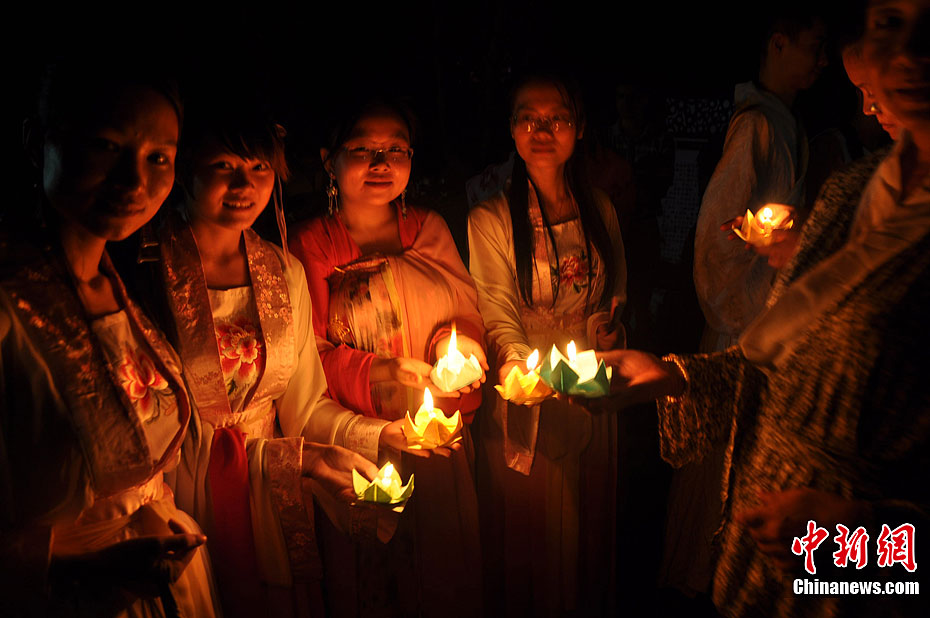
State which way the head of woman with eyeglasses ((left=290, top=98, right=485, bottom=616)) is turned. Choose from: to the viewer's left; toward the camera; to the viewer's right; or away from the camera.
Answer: toward the camera

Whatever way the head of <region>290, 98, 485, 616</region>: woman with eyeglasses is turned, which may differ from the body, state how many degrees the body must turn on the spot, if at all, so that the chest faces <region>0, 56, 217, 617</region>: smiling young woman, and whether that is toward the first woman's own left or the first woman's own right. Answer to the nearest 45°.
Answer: approximately 45° to the first woman's own right

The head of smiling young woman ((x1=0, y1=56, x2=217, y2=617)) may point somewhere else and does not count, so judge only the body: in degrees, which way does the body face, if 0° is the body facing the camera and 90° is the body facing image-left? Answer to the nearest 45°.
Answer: approximately 315°

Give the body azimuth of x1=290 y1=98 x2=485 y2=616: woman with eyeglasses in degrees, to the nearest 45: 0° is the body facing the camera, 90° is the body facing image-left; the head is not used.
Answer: approximately 0°

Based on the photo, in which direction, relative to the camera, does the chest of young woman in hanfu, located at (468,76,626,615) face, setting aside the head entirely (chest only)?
toward the camera

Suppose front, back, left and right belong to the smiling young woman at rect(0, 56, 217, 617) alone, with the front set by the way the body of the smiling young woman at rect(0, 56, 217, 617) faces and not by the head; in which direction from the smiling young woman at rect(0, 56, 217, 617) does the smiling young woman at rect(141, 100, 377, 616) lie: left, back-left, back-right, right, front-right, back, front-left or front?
left

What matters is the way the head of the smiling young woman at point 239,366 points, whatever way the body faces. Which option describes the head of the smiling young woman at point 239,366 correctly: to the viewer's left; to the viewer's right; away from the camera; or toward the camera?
toward the camera

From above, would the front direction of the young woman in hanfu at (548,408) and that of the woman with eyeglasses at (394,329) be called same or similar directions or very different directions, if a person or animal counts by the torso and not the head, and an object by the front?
same or similar directions

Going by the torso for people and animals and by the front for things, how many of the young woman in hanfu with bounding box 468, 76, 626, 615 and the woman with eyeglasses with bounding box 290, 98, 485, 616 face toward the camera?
2

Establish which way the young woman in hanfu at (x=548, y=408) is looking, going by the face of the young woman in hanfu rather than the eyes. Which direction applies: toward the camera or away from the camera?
toward the camera

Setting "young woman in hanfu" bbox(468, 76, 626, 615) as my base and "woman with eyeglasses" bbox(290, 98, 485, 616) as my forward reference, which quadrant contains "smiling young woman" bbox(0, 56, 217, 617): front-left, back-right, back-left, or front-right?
front-left

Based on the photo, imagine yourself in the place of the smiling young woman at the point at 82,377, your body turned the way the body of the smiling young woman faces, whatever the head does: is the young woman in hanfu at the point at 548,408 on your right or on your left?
on your left
